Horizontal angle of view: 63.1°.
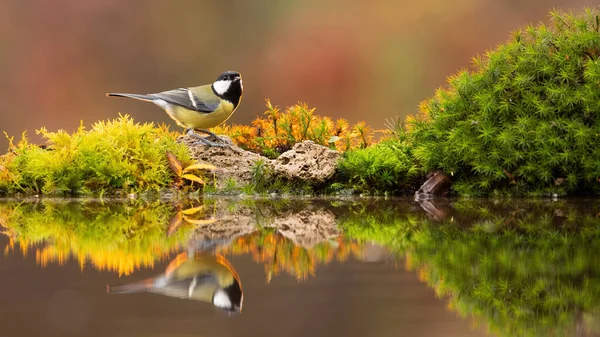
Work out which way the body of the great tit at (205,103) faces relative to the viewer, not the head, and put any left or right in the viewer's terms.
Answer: facing to the right of the viewer

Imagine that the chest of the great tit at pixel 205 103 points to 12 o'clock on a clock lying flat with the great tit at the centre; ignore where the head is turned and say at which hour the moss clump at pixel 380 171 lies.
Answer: The moss clump is roughly at 1 o'clock from the great tit.

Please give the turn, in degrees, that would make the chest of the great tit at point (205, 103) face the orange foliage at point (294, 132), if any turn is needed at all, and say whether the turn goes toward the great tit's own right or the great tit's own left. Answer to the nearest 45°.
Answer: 0° — it already faces it

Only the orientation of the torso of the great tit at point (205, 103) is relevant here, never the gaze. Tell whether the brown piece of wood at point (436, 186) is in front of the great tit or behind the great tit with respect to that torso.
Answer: in front

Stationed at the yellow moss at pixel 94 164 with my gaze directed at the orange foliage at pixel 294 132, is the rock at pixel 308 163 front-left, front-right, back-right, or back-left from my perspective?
front-right

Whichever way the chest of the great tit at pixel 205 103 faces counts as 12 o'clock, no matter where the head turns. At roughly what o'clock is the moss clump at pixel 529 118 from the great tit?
The moss clump is roughly at 1 o'clock from the great tit.

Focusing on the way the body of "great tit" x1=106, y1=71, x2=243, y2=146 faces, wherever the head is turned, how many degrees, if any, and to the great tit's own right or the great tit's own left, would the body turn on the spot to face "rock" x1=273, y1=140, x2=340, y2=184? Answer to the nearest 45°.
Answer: approximately 45° to the great tit's own right

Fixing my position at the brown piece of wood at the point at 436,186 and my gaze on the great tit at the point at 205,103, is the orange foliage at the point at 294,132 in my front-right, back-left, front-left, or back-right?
front-right

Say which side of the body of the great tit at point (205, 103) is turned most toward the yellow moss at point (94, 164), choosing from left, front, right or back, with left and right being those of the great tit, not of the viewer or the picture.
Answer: back
